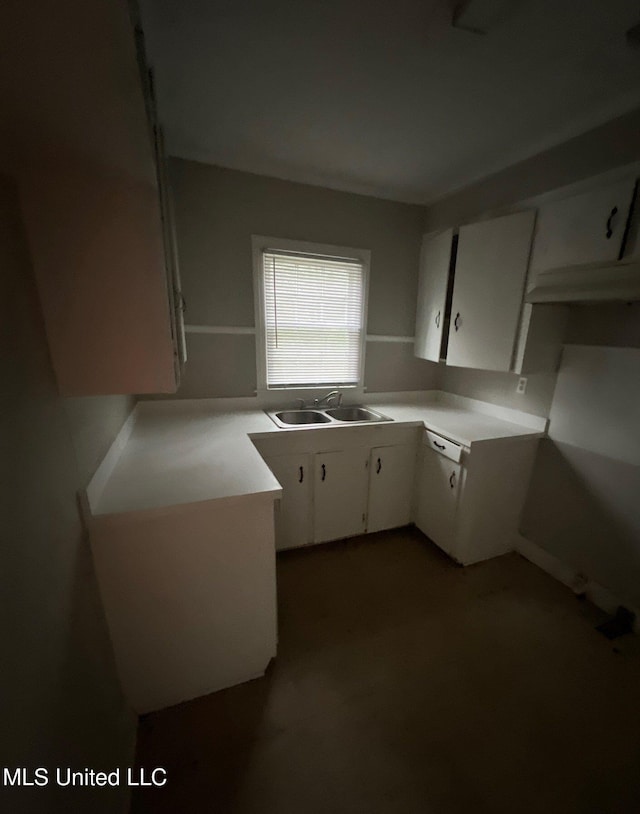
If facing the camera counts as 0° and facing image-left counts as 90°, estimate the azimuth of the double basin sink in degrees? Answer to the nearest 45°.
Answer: approximately 0°

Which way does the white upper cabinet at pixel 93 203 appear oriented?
to the viewer's right

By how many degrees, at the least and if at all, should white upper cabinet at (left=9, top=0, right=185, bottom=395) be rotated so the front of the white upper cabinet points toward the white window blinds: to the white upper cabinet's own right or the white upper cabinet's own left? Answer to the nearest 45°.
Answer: approximately 45° to the white upper cabinet's own left
